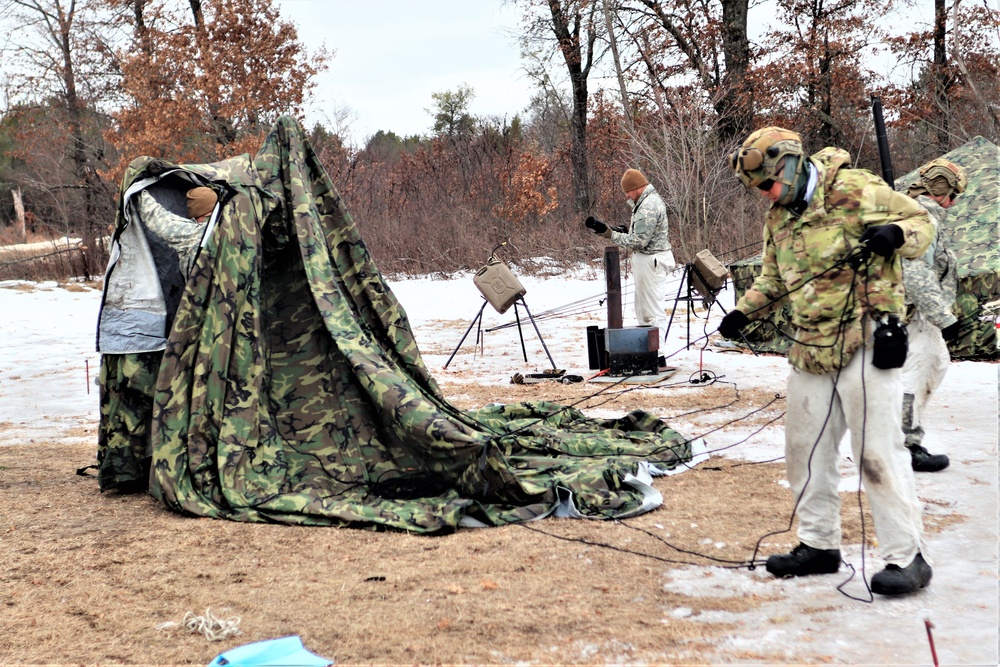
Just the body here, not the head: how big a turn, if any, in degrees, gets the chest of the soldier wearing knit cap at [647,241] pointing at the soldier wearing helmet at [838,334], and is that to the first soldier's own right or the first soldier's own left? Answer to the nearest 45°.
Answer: approximately 90° to the first soldier's own left

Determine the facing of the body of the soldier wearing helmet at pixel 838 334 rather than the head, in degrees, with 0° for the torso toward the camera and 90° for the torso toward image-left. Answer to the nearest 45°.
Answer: approximately 45°

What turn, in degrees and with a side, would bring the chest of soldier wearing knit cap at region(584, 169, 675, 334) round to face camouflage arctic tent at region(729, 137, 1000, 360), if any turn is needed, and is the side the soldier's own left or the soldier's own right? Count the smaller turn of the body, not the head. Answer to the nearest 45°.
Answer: approximately 180°

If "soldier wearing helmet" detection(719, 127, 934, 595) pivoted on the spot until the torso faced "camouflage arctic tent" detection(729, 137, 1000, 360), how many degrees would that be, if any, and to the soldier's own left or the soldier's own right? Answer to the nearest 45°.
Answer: approximately 135° to the soldier's own right

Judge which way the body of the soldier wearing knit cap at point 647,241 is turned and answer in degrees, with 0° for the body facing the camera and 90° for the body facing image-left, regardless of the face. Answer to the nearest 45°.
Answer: approximately 90°
